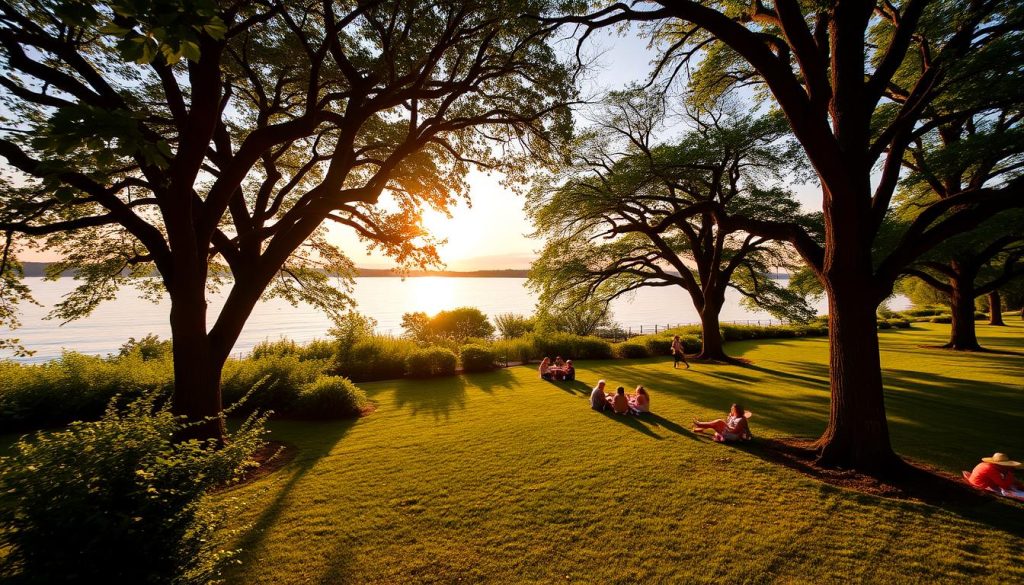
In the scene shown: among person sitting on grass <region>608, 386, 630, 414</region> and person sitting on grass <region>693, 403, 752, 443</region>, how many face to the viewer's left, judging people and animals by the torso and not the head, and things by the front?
1

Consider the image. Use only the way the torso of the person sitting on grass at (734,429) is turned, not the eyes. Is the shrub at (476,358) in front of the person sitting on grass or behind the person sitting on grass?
in front

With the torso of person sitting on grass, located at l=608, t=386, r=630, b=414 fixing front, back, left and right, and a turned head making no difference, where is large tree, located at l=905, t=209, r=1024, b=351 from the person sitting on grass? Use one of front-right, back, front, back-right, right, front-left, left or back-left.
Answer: front-right

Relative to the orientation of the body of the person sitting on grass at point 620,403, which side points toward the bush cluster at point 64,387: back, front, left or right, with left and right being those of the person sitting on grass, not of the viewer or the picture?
left

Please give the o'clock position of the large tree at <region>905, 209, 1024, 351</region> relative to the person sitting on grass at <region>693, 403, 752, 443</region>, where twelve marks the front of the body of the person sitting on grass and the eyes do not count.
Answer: The large tree is roughly at 4 o'clock from the person sitting on grass.

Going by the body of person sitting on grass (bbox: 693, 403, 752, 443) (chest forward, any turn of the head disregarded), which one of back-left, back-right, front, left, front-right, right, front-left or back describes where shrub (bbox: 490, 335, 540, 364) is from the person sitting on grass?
front-right

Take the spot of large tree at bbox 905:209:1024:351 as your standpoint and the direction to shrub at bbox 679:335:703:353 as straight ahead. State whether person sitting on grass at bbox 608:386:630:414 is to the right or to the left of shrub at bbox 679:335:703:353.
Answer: left

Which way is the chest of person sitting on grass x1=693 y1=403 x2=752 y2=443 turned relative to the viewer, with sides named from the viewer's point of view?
facing to the left of the viewer

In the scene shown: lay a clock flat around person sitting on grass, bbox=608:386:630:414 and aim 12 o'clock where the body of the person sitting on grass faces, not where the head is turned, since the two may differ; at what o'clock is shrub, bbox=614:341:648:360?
The shrub is roughly at 12 o'clock from the person sitting on grass.

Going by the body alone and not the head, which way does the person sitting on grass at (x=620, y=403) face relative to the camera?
away from the camera

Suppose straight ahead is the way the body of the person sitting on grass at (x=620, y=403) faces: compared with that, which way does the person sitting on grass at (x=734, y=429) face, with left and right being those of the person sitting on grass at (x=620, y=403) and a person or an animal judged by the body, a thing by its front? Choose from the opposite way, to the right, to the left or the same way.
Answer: to the left

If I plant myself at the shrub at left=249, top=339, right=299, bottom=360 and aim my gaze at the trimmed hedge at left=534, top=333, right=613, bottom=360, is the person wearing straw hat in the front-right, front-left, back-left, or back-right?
front-right

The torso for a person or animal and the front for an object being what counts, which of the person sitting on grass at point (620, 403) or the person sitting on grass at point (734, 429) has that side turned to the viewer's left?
the person sitting on grass at point (734, 429)
